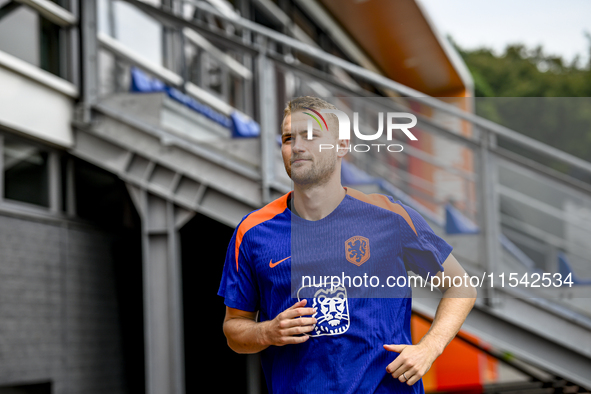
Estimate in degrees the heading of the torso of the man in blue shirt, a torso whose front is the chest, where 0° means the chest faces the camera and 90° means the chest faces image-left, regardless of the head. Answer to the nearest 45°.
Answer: approximately 0°
